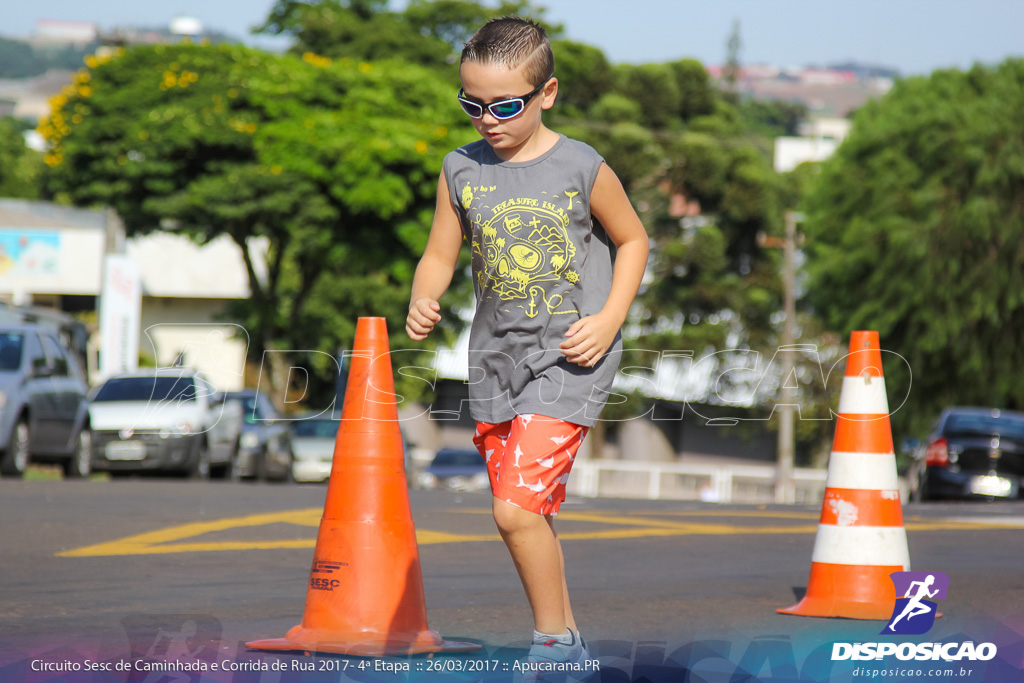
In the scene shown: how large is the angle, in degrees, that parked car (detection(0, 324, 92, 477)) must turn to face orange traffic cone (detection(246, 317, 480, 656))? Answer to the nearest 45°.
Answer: approximately 45° to its left

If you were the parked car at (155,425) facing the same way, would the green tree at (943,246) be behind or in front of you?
behind

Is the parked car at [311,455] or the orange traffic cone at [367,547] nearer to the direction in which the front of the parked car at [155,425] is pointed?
the orange traffic cone

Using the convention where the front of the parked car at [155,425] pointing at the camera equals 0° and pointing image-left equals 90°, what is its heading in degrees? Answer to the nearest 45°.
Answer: approximately 45°

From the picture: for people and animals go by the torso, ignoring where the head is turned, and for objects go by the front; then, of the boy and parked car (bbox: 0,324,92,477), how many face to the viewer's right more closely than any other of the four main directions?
0

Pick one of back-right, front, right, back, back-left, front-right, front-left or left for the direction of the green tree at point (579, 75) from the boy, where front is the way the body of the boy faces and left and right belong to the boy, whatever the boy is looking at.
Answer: back-right

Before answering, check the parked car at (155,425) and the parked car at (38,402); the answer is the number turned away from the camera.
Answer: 0

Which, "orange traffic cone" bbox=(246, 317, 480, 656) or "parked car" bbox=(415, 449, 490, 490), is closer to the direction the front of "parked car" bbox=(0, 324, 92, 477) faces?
the orange traffic cone

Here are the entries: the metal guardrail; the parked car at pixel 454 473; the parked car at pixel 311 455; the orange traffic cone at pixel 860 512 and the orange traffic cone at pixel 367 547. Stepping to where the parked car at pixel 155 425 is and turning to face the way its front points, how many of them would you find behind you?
3

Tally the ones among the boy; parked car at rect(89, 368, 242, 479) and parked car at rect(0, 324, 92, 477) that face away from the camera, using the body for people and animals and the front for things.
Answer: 0
